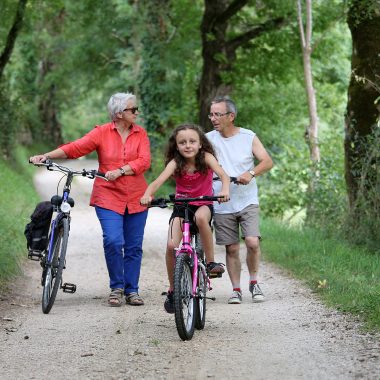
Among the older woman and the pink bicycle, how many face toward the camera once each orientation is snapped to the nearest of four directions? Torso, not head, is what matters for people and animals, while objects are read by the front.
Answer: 2

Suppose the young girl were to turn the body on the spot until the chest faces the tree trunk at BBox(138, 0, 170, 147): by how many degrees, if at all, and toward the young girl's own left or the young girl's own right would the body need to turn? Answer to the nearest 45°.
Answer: approximately 180°

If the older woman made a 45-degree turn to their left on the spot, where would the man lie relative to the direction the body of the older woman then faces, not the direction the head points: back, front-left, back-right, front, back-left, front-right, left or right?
front-left

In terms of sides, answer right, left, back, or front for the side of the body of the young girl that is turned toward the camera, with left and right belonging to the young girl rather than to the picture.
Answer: front

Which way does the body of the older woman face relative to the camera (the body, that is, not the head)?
toward the camera

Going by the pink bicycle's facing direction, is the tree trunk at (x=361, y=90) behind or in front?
behind

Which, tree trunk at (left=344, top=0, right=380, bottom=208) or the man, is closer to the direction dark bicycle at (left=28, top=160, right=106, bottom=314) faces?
the man

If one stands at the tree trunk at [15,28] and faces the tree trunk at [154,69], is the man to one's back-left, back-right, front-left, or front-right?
back-right

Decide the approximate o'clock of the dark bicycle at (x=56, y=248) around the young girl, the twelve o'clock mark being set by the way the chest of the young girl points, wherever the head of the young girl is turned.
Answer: The dark bicycle is roughly at 4 o'clock from the young girl.

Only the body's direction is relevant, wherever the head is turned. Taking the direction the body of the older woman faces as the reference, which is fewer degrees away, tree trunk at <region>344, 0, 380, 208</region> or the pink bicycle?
the pink bicycle

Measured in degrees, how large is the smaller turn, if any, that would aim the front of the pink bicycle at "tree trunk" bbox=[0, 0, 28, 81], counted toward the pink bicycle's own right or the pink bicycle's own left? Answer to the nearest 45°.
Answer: approximately 180°

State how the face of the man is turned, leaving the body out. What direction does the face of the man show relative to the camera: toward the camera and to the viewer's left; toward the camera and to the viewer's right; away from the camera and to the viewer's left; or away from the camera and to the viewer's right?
toward the camera and to the viewer's left

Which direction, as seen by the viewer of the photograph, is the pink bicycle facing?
facing the viewer
